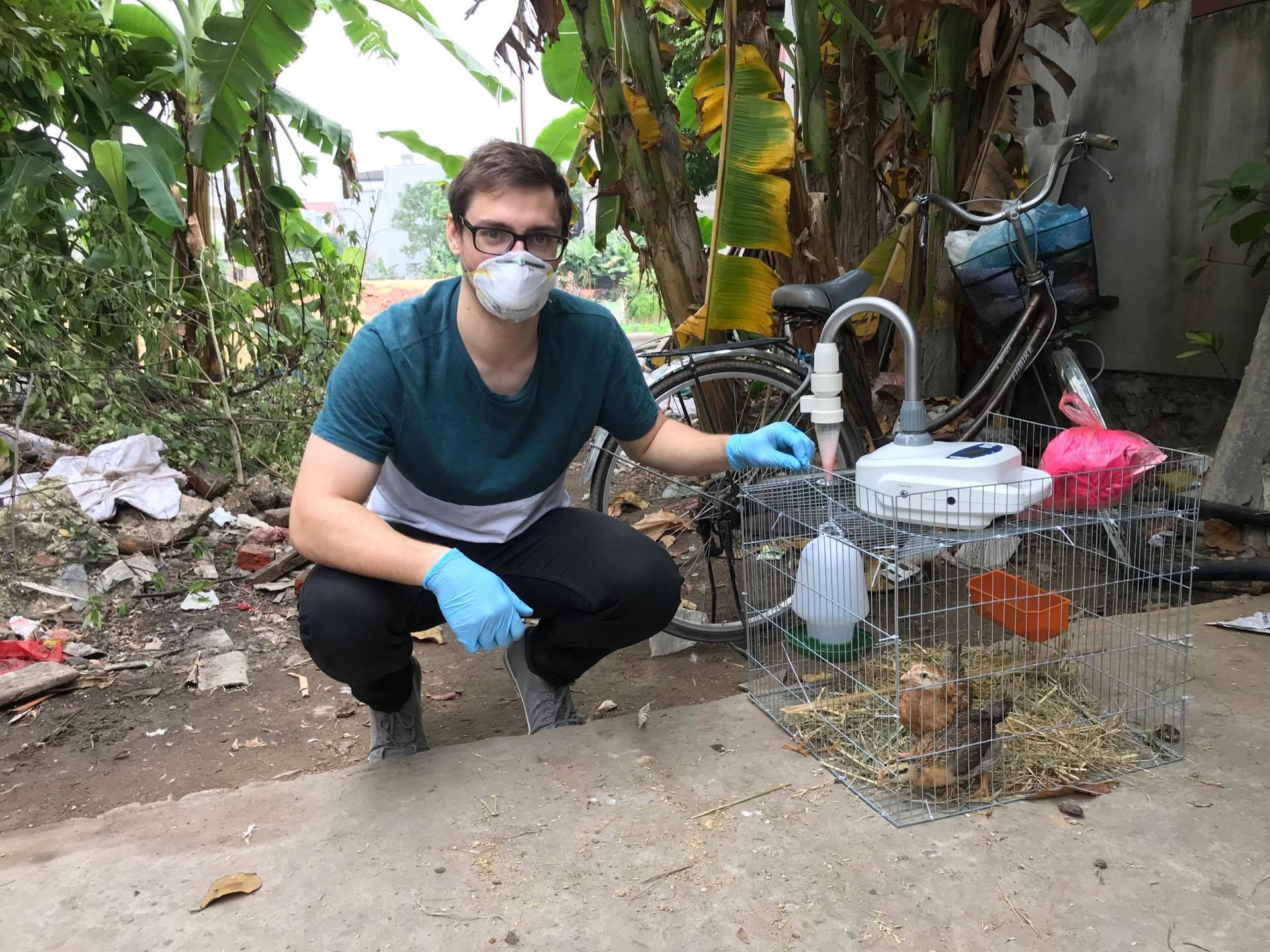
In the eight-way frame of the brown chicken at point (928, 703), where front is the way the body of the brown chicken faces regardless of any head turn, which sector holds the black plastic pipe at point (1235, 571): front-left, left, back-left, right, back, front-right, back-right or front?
back

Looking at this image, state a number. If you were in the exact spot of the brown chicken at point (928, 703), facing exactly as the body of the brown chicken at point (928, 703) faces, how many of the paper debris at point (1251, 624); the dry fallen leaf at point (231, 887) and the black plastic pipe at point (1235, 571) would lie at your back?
2

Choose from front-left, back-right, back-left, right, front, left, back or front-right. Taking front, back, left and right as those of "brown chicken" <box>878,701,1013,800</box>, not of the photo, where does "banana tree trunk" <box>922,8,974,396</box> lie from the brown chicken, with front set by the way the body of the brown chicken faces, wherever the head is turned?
right

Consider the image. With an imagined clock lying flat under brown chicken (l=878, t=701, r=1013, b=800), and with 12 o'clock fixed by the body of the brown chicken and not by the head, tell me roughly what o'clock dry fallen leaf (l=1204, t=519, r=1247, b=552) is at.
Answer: The dry fallen leaf is roughly at 4 o'clock from the brown chicken.

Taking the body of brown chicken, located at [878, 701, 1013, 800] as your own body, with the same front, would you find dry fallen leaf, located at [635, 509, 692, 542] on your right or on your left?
on your right

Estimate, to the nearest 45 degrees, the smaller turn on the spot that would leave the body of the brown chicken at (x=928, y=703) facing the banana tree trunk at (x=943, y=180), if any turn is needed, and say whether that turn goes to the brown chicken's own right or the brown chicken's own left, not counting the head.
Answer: approximately 135° to the brown chicken's own right

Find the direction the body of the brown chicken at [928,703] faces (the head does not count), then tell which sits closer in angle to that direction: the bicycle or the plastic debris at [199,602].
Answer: the plastic debris

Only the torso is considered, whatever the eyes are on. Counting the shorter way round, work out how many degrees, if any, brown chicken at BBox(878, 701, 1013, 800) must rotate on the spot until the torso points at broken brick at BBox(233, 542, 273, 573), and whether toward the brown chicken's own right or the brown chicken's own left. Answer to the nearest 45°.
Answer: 0° — it already faces it

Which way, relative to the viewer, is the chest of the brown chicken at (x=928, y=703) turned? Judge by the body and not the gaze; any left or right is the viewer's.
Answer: facing the viewer and to the left of the viewer

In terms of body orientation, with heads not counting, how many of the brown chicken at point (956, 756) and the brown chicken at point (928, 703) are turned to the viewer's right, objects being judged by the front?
0

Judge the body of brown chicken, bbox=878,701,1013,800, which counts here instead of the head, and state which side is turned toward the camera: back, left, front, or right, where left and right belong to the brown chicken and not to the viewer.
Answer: left

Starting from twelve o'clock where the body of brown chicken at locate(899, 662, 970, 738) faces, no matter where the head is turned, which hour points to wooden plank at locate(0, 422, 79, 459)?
The wooden plank is roughly at 2 o'clock from the brown chicken.

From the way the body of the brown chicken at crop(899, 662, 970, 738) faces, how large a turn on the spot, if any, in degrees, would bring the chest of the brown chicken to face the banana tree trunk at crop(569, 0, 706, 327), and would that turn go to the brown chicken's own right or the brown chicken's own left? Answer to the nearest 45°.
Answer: approximately 90° to the brown chicken's own right
